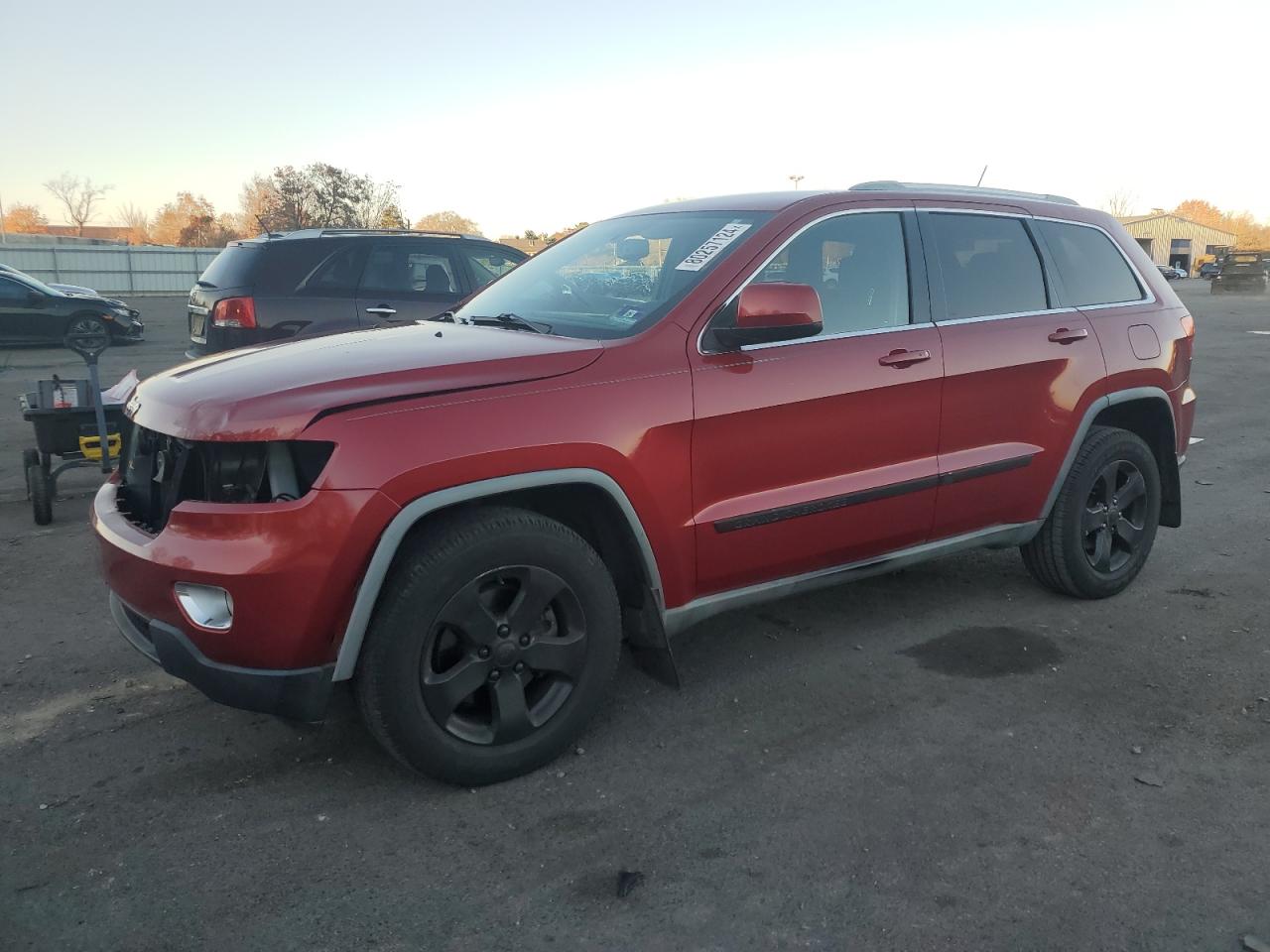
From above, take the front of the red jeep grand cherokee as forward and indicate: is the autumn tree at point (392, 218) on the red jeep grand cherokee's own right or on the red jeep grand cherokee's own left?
on the red jeep grand cherokee's own right

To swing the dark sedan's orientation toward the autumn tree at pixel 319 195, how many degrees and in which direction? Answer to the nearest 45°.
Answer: approximately 90° to its left

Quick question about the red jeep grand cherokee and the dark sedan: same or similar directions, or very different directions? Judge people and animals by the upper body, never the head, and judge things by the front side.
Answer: very different directions

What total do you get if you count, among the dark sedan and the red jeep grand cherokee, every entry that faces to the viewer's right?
1

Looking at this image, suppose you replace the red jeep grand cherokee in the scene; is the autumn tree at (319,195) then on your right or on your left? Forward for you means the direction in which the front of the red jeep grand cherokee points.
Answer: on your right

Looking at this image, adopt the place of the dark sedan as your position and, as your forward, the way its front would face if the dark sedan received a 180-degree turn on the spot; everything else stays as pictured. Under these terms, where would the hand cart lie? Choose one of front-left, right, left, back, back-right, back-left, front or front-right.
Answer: left

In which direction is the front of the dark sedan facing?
to the viewer's right

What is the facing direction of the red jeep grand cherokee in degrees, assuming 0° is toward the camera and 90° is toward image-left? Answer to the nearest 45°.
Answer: approximately 45°

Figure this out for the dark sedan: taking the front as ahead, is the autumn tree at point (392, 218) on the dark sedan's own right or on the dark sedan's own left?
on the dark sedan's own left

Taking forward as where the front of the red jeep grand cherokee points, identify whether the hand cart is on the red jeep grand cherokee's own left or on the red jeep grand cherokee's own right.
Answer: on the red jeep grand cherokee's own right

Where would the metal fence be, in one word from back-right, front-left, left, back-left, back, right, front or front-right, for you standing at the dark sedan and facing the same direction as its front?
left
